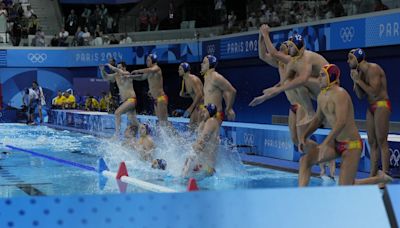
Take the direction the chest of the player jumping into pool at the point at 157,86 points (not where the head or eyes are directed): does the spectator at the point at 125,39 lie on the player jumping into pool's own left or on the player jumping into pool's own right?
on the player jumping into pool's own right

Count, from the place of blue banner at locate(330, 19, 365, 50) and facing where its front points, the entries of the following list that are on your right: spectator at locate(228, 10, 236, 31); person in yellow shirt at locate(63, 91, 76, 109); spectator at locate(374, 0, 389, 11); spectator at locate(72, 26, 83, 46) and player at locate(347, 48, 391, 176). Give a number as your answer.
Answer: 3

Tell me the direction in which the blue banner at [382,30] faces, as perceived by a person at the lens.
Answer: facing the viewer and to the left of the viewer

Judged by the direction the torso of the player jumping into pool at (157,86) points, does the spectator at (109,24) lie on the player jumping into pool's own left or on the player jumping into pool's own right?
on the player jumping into pool's own right

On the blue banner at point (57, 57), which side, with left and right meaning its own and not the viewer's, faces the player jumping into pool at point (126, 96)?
front

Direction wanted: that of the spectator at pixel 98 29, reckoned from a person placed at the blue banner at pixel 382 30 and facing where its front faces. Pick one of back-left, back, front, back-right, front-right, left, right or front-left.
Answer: right

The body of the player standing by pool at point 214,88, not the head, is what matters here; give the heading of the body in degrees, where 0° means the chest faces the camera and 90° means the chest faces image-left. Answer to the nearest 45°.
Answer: approximately 90°
